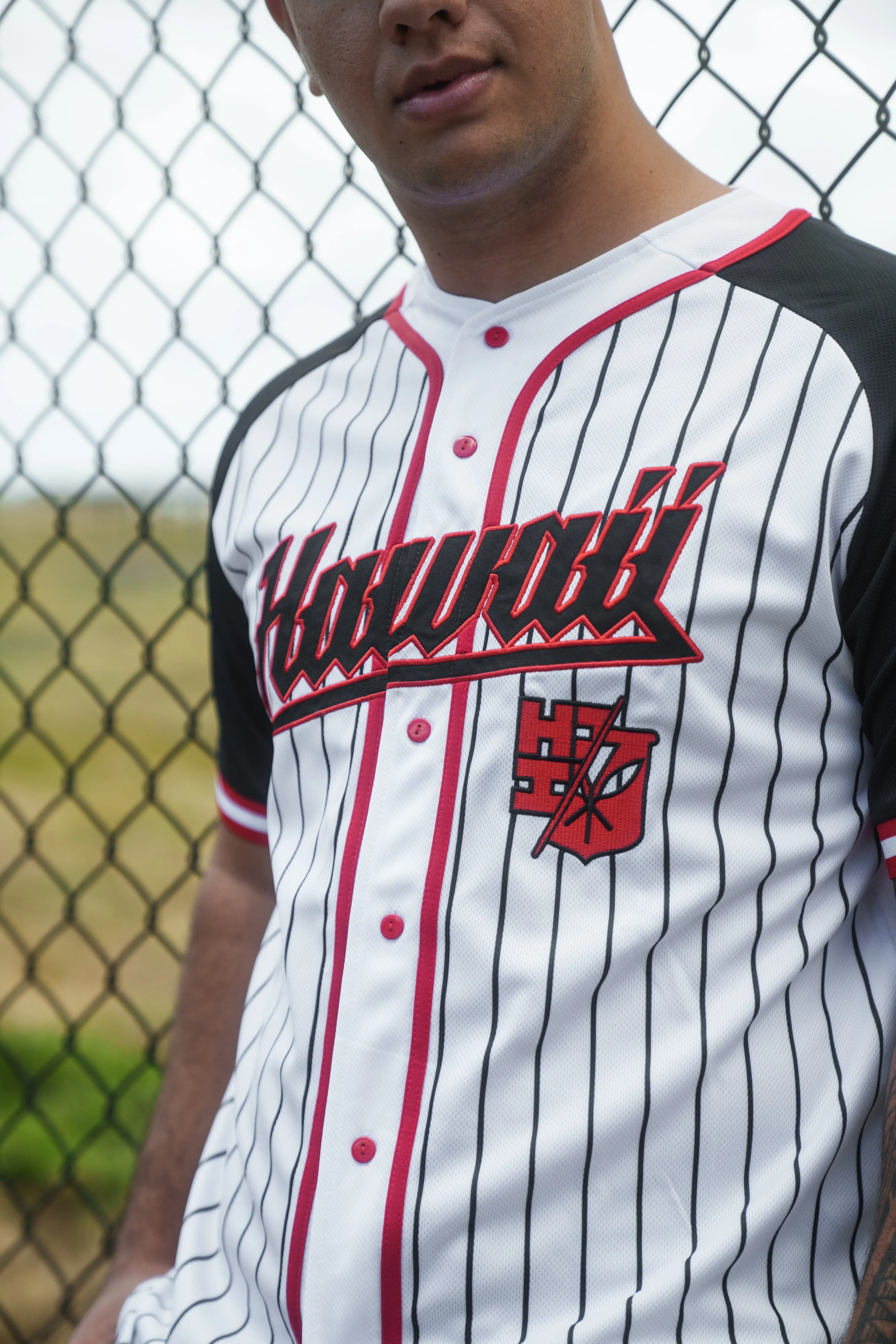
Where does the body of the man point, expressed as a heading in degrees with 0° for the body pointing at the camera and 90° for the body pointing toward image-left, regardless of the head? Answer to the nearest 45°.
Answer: approximately 45°
